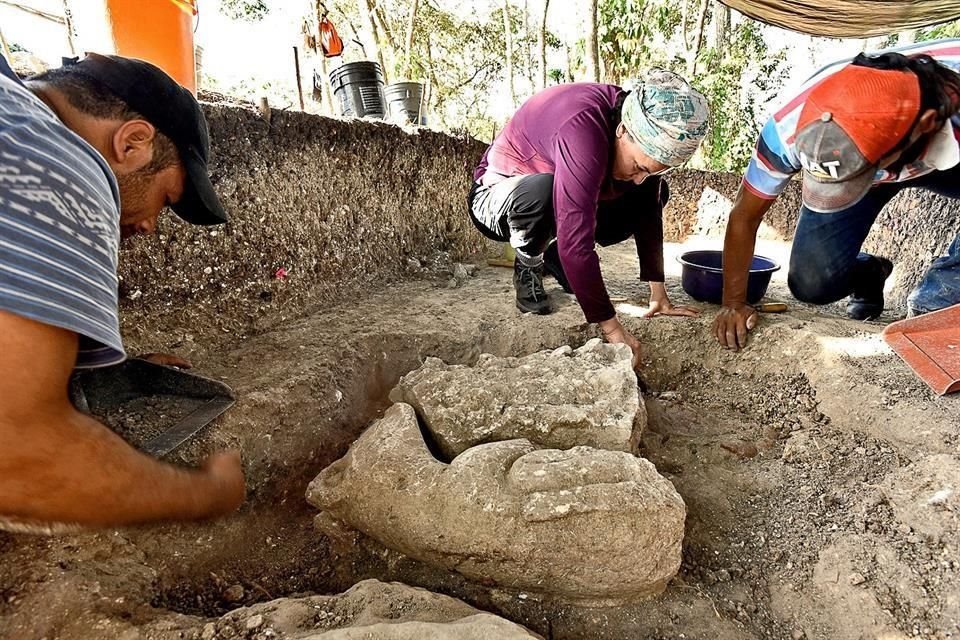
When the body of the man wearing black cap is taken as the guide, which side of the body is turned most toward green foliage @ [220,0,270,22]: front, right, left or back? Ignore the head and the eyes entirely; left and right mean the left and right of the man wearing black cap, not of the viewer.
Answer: left

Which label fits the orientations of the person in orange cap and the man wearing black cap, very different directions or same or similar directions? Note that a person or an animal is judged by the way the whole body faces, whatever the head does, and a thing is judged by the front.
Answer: very different directions

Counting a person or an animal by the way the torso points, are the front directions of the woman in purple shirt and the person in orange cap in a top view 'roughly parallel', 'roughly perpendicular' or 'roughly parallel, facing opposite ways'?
roughly perpendicular

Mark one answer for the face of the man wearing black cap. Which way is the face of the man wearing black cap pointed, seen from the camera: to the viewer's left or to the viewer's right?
to the viewer's right

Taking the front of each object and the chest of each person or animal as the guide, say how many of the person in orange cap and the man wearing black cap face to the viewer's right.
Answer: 1

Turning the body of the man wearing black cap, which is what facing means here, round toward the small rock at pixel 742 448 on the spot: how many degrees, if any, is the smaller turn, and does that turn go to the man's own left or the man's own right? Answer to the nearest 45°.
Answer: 0° — they already face it

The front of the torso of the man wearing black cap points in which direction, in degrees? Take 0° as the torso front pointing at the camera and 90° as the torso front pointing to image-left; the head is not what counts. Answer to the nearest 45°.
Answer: approximately 270°

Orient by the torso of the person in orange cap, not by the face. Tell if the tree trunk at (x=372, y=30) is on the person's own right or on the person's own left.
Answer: on the person's own right

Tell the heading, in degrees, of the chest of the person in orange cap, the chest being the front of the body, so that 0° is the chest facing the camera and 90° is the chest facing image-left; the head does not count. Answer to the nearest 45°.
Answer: approximately 45°

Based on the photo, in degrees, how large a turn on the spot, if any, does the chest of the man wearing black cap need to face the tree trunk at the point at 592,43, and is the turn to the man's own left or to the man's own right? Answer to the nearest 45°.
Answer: approximately 45° to the man's own left
